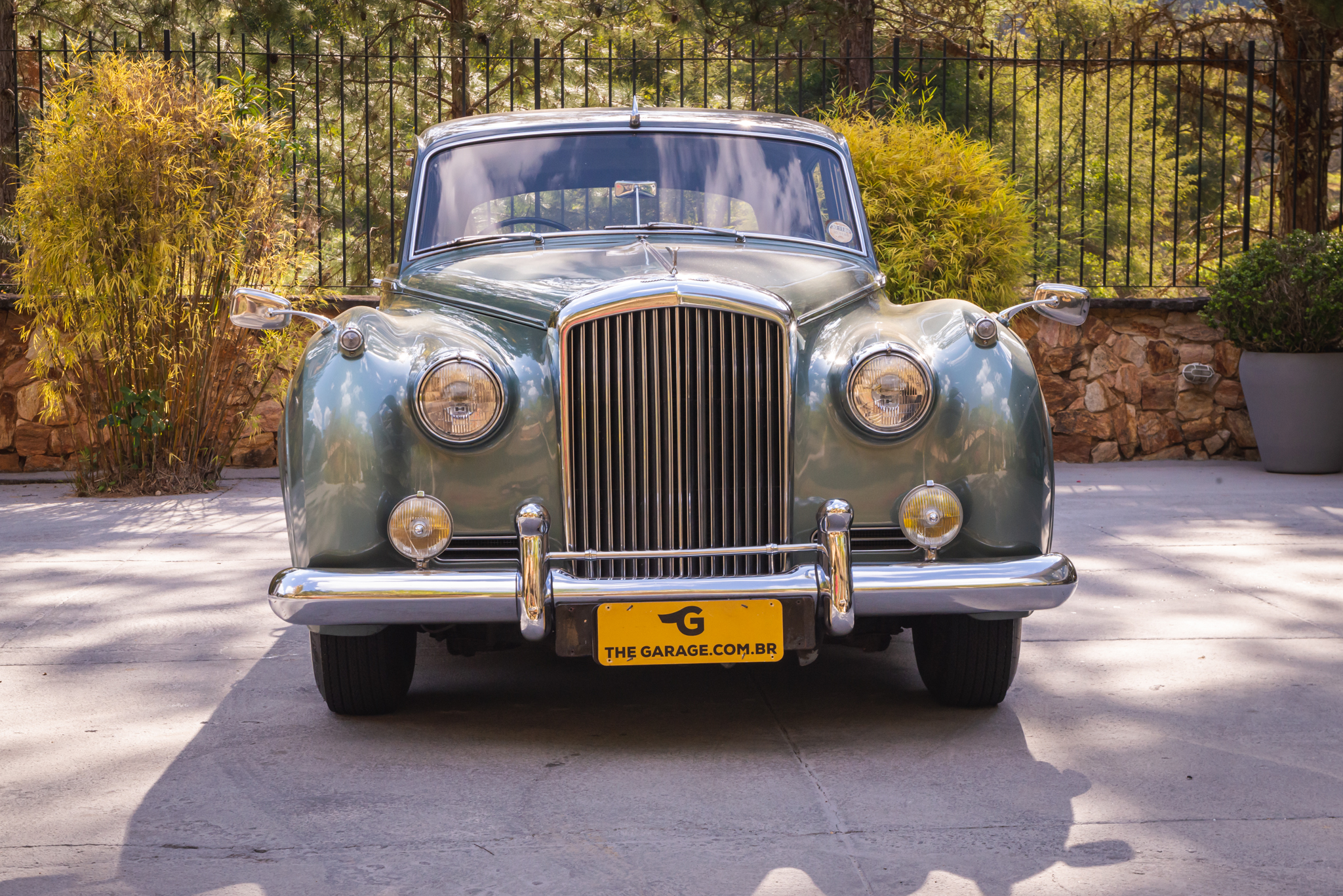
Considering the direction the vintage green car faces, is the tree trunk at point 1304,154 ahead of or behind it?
behind

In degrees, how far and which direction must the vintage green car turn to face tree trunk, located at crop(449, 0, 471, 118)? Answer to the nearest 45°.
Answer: approximately 180°

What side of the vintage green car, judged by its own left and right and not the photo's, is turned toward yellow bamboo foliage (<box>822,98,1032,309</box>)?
back

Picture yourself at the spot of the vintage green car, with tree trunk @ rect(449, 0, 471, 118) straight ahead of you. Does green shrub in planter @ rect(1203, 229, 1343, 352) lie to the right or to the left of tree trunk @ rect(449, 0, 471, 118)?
right

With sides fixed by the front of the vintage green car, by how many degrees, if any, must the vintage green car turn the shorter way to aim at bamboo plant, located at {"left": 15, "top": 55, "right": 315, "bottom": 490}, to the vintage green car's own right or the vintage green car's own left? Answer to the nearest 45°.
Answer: approximately 135° to the vintage green car's own right

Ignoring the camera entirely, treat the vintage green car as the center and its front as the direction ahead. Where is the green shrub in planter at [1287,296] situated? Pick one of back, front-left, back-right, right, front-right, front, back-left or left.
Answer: back-left

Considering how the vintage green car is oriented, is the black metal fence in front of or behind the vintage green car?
behind

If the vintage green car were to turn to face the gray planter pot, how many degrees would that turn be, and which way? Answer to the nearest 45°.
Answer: approximately 135° to its left

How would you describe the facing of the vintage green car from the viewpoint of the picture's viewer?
facing the viewer

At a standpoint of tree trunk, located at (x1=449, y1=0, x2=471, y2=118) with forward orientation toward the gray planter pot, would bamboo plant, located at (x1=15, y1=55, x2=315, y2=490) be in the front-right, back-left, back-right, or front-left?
front-right
